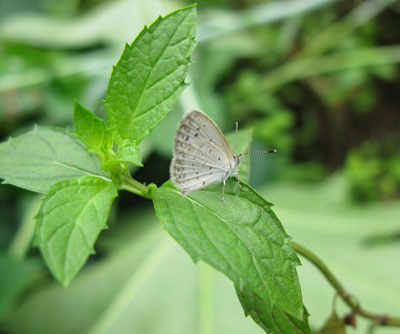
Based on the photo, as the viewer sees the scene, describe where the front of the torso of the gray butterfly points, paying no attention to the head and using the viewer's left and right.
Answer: facing to the right of the viewer
